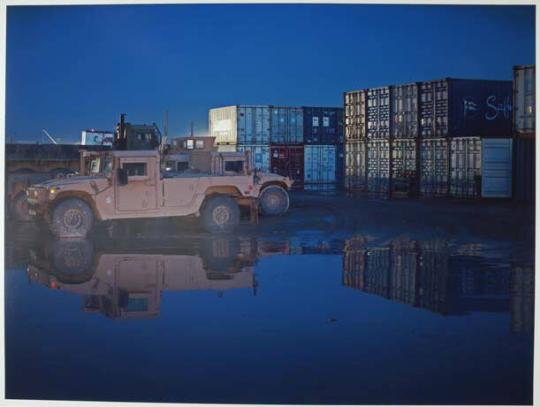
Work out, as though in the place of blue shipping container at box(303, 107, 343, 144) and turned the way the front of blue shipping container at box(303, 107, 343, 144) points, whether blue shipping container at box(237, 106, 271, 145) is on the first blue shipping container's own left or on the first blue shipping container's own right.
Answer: on the first blue shipping container's own right

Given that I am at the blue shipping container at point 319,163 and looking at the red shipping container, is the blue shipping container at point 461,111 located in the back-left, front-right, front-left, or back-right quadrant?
back-left

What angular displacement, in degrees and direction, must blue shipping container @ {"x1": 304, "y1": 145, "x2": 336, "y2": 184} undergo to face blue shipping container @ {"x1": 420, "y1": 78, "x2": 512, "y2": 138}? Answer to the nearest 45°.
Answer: approximately 45° to its left

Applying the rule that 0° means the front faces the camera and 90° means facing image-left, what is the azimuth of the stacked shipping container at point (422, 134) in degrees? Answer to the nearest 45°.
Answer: approximately 45°

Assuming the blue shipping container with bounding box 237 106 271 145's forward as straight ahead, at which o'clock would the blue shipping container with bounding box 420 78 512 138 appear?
the blue shipping container with bounding box 420 78 512 138 is roughly at 9 o'clock from the blue shipping container with bounding box 237 106 271 145.

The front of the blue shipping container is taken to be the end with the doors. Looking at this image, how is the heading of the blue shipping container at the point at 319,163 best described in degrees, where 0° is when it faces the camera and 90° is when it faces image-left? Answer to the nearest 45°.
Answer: approximately 0°
